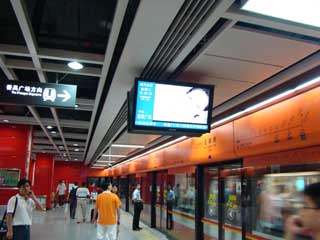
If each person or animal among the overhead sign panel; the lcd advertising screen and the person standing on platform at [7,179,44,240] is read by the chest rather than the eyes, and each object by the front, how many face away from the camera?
0

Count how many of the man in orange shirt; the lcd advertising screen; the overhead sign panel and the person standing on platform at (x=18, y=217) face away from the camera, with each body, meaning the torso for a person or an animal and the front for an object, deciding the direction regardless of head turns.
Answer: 1

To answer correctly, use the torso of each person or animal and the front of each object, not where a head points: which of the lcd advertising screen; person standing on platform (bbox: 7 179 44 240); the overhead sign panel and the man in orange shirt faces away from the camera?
the man in orange shirt

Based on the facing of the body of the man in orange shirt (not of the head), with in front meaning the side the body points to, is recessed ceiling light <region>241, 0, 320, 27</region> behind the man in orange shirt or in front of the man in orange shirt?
behind

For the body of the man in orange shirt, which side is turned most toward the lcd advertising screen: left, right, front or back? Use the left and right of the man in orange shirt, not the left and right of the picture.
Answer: back

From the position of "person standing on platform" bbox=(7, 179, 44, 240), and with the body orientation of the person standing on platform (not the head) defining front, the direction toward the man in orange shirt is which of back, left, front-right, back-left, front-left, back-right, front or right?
left

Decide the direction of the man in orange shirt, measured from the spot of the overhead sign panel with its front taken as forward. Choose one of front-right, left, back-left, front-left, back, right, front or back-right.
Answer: back-left

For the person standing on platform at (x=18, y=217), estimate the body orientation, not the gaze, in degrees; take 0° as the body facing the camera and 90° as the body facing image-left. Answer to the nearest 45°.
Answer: approximately 315°

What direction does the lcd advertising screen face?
toward the camera

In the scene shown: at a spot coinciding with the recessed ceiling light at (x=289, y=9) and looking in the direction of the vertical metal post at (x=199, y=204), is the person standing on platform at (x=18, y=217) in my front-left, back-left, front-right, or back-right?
front-left

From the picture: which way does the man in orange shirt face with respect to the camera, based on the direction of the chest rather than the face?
away from the camera
